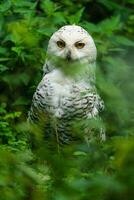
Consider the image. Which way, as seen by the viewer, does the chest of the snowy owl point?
toward the camera
